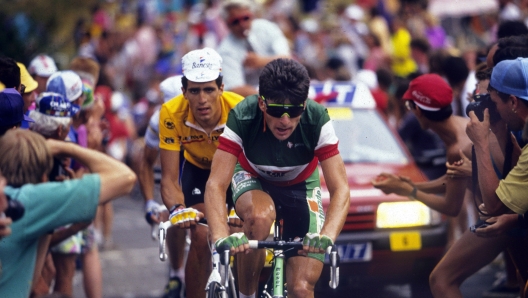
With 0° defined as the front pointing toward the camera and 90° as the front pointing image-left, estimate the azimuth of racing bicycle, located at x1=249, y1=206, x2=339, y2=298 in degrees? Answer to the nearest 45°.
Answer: approximately 0°

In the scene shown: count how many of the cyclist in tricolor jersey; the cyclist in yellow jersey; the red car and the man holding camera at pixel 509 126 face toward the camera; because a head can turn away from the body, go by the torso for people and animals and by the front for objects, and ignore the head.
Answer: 3

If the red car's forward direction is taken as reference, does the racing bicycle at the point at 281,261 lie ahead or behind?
ahead

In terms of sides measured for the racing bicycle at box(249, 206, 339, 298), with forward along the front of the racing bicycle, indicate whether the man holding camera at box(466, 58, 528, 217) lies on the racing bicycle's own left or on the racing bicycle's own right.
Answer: on the racing bicycle's own left

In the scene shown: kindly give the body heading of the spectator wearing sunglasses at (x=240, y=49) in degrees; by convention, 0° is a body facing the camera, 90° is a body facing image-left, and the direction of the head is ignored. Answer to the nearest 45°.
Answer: approximately 0°

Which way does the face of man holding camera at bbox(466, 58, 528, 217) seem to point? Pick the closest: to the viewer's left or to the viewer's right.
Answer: to the viewer's left

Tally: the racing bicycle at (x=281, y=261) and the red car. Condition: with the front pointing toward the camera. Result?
2

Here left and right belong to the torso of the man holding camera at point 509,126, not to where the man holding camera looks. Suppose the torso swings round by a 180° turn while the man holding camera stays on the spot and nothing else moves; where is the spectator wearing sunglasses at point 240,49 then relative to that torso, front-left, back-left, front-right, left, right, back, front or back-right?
back-left

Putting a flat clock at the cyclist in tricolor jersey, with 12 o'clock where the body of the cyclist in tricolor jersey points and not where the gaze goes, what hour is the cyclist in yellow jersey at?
The cyclist in yellow jersey is roughly at 5 o'clock from the cyclist in tricolor jersey.

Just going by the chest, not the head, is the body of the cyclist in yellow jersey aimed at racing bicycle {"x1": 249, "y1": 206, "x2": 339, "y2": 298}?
yes

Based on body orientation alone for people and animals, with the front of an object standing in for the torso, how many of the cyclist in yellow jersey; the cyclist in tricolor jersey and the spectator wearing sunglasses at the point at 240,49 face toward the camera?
3

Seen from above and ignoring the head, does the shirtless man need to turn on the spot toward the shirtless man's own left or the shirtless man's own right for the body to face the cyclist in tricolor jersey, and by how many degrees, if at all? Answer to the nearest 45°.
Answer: approximately 45° to the shirtless man's own left

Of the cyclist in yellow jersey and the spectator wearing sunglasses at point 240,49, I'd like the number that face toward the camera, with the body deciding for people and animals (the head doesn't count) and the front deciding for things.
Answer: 2
